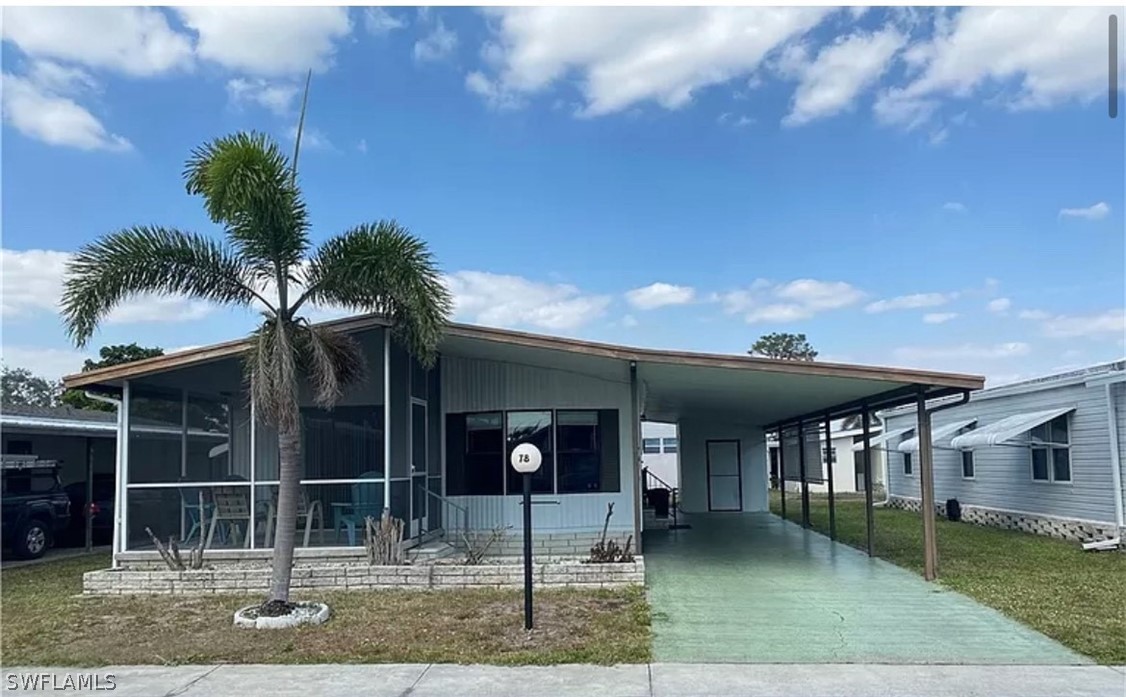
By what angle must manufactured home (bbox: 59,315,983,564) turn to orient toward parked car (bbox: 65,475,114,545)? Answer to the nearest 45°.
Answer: approximately 135° to its right

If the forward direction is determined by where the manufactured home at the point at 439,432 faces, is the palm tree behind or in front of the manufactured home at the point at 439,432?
in front

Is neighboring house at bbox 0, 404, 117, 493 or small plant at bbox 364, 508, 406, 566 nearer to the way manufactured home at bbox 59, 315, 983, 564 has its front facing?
the small plant

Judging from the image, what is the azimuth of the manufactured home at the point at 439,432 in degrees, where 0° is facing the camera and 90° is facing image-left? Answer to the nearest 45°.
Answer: approximately 0°

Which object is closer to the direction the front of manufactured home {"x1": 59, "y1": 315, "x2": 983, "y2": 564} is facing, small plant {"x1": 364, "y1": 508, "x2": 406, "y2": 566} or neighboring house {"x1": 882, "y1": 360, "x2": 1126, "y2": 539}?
the small plant

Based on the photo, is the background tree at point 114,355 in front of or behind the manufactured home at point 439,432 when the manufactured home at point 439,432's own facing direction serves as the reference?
behind

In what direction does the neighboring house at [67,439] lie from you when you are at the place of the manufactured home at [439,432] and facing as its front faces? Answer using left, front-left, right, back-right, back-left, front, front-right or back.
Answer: back-right

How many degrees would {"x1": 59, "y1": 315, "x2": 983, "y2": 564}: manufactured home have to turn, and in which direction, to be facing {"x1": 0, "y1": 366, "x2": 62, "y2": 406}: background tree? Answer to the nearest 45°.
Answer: approximately 135° to its right
